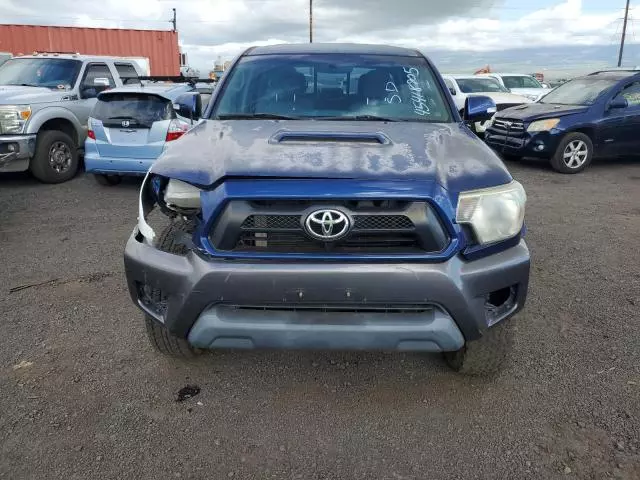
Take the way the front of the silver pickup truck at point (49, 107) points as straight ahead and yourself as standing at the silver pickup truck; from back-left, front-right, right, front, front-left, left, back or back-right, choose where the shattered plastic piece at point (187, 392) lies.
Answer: front-left

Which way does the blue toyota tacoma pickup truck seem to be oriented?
toward the camera

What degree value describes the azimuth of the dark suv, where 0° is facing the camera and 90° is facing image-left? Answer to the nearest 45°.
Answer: approximately 45°

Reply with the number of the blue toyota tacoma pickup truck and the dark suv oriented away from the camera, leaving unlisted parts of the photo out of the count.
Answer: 0

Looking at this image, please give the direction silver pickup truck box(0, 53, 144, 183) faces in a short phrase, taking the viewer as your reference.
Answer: facing the viewer and to the left of the viewer

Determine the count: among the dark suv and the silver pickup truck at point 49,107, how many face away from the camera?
0

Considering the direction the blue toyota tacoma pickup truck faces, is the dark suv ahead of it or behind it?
behind

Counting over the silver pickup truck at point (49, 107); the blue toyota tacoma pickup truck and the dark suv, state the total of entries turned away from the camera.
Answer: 0

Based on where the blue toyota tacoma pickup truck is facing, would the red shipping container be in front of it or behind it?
behind

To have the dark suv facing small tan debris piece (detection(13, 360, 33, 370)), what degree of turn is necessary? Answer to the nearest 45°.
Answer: approximately 45° to its left

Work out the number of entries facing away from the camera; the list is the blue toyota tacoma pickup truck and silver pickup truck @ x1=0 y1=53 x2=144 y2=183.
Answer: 0

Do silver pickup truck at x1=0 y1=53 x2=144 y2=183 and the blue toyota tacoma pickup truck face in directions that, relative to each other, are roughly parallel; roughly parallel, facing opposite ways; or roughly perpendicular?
roughly parallel

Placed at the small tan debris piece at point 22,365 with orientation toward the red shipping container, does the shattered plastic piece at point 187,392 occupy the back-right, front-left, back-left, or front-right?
back-right

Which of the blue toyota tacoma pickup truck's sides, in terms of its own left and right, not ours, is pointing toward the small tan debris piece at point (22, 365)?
right

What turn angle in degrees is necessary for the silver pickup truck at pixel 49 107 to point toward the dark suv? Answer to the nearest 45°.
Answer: approximately 135° to its left
